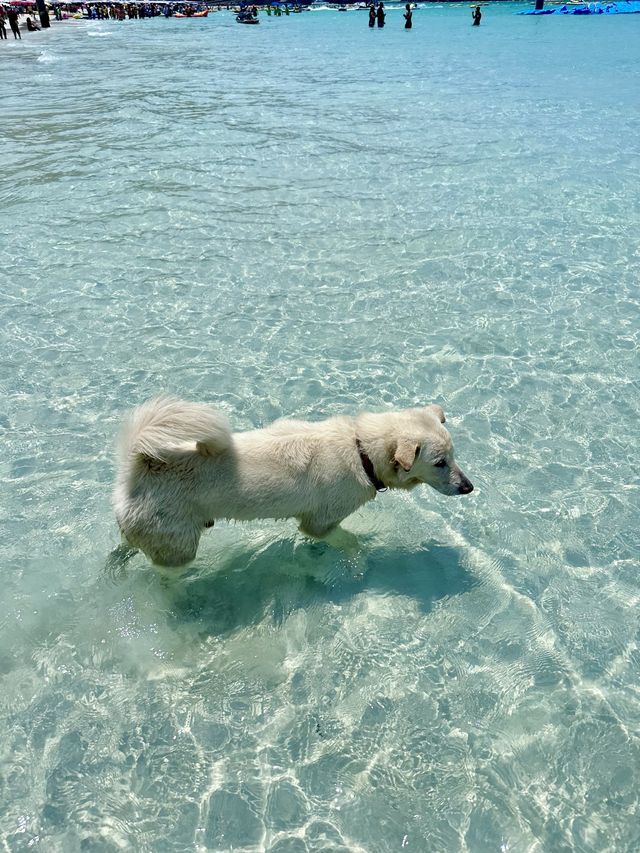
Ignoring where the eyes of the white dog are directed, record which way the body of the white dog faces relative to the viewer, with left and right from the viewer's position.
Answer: facing to the right of the viewer
